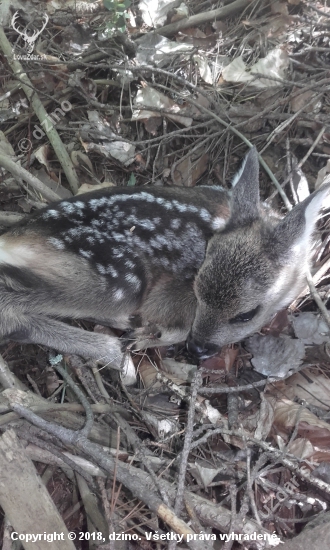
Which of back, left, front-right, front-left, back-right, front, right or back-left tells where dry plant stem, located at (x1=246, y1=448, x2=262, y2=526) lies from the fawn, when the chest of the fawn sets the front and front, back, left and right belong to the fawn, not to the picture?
right

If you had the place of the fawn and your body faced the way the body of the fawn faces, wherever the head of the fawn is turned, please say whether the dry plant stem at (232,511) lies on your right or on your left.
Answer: on your right

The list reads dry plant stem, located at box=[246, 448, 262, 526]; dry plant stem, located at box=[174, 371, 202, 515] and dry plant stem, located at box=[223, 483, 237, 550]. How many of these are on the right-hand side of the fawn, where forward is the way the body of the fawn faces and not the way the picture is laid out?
3

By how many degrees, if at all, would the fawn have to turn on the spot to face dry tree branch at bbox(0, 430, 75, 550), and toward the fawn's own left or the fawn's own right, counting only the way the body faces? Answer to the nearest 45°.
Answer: approximately 135° to the fawn's own right

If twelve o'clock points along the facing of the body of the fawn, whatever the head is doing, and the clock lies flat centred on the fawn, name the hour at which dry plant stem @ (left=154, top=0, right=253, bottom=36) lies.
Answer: The dry plant stem is roughly at 10 o'clock from the fawn.

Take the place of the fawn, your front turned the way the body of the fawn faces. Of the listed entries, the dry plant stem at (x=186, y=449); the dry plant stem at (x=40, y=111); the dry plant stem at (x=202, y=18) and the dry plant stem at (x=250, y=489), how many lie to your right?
2

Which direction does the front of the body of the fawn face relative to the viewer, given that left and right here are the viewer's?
facing to the right of the viewer

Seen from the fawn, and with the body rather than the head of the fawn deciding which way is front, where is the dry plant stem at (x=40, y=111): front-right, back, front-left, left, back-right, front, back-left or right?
left

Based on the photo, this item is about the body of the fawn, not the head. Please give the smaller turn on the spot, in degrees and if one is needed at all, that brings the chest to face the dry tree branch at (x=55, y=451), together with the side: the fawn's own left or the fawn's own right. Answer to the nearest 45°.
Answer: approximately 135° to the fawn's own right

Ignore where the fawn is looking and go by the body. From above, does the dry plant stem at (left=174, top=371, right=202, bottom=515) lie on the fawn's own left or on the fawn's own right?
on the fawn's own right
